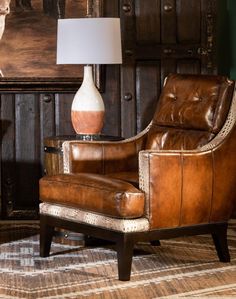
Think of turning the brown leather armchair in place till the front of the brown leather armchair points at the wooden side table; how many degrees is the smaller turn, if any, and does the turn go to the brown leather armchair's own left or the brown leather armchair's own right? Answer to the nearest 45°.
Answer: approximately 90° to the brown leather armchair's own right

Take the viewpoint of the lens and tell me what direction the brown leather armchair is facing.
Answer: facing the viewer and to the left of the viewer

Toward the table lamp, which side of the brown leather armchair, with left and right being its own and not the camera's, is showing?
right
